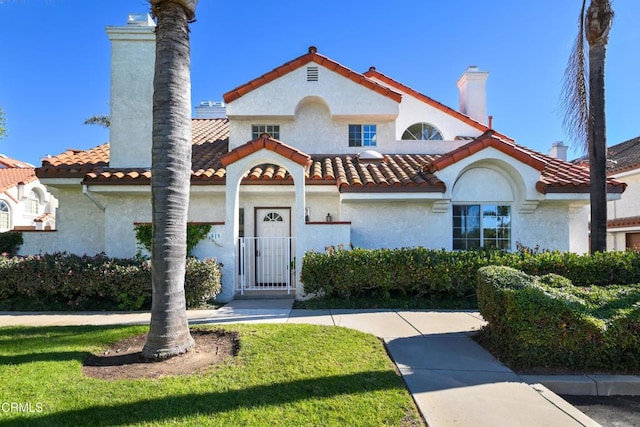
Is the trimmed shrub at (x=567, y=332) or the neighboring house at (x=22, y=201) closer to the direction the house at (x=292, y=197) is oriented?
the trimmed shrub

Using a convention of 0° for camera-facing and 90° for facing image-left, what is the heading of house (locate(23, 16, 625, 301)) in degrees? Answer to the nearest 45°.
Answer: approximately 0°

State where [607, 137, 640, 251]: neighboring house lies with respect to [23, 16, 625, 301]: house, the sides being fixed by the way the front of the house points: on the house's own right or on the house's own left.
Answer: on the house's own left

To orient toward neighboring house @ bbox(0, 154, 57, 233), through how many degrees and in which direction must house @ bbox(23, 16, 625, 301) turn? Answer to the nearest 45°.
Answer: approximately 135° to its right

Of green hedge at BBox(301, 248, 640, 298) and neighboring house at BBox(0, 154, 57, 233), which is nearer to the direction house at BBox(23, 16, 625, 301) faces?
the green hedge
